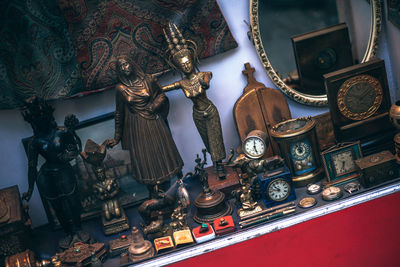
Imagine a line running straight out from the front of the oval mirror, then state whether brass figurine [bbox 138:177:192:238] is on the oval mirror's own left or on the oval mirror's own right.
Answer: on the oval mirror's own right

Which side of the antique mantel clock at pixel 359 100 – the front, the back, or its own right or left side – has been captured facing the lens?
front

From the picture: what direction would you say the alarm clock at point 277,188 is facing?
toward the camera

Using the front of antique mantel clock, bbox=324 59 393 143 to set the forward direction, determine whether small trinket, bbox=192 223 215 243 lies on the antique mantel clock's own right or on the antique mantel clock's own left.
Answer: on the antique mantel clock's own right

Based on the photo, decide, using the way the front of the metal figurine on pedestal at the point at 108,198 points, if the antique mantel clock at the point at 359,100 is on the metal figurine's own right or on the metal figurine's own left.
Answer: on the metal figurine's own left

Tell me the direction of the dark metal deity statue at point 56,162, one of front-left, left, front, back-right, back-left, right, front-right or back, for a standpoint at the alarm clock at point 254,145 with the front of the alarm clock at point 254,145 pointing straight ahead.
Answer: front-right

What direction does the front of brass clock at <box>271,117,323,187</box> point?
toward the camera

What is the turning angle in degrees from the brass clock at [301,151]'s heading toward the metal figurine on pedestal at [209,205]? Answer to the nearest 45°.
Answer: approximately 90° to its right
